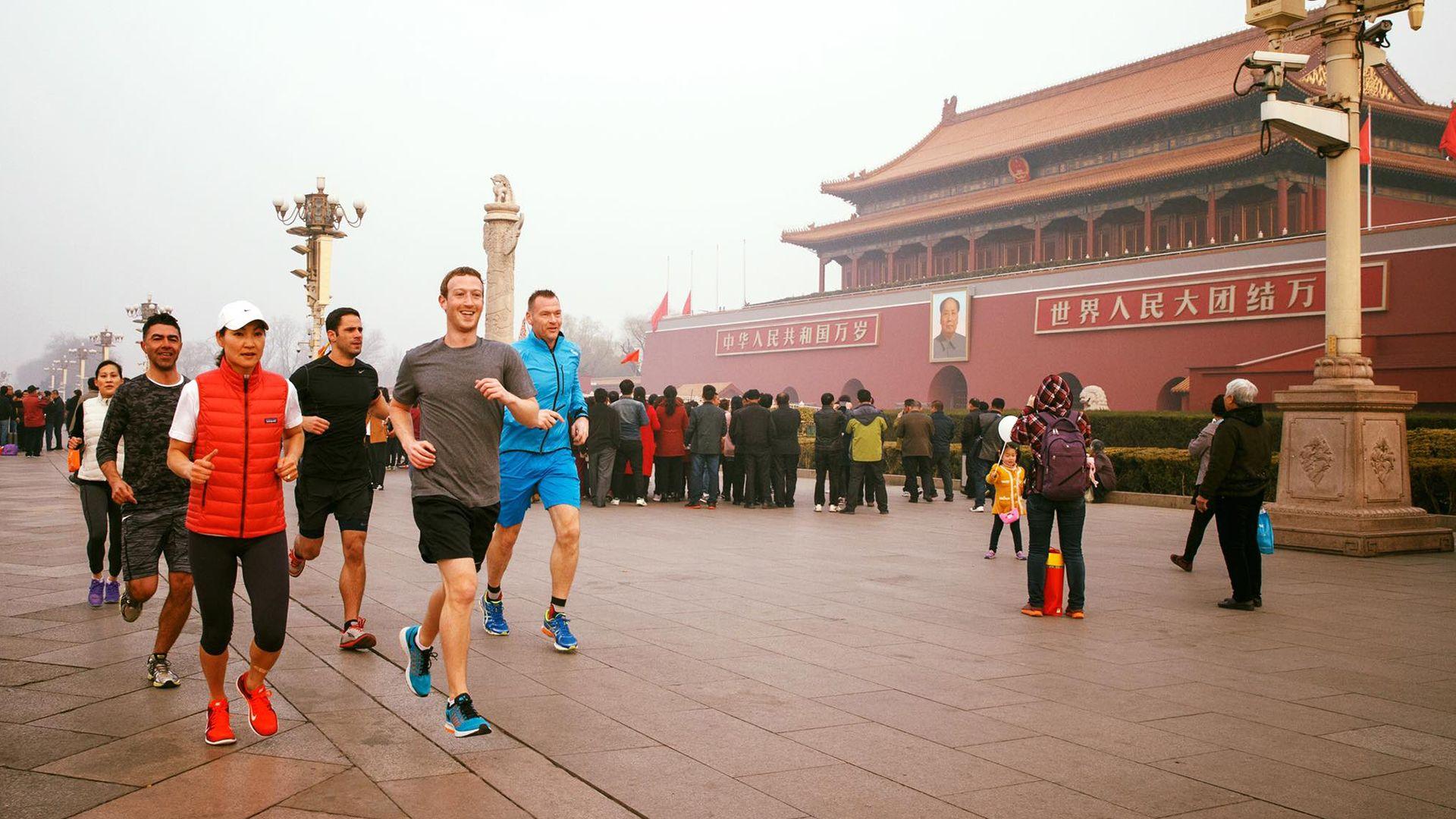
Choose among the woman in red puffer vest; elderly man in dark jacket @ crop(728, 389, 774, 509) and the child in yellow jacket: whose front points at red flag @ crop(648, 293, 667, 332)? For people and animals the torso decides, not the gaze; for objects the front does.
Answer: the elderly man in dark jacket

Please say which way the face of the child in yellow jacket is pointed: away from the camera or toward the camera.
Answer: toward the camera

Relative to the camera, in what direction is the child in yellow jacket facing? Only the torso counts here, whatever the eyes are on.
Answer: toward the camera

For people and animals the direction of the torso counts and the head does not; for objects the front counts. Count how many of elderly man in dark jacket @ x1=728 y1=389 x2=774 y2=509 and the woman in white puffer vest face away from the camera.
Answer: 1

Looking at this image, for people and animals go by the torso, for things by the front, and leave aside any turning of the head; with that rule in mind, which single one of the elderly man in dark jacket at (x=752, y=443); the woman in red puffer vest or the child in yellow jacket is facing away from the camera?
the elderly man in dark jacket

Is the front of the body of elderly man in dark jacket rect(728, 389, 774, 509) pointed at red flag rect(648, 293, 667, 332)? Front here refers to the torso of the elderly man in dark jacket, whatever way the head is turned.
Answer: yes

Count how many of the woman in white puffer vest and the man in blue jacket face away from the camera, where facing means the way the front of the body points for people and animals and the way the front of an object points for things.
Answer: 0

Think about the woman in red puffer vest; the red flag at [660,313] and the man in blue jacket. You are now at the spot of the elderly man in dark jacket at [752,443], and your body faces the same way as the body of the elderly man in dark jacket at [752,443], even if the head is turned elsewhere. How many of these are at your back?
2

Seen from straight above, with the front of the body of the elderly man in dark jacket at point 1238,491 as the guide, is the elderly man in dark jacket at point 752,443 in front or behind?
in front

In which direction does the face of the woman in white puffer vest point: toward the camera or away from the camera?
toward the camera

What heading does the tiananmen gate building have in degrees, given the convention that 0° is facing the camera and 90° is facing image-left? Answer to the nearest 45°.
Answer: approximately 45°

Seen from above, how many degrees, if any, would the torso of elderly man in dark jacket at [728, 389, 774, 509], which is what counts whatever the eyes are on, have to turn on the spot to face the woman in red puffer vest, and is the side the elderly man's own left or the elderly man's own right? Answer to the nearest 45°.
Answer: approximately 180°

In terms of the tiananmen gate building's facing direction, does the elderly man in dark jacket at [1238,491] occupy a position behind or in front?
in front

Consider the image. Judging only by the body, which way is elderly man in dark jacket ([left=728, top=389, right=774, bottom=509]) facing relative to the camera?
away from the camera

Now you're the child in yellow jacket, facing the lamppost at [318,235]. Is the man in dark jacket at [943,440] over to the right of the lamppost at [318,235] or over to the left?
right

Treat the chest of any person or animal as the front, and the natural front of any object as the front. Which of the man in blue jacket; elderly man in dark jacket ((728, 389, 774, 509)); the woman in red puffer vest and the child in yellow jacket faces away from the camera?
the elderly man in dark jacket

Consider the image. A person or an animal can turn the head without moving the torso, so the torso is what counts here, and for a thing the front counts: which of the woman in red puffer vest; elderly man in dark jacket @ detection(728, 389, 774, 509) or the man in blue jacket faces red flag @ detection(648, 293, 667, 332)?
the elderly man in dark jacket
